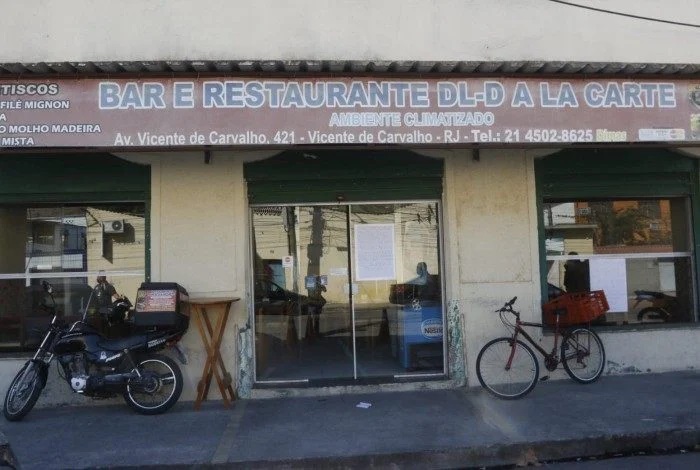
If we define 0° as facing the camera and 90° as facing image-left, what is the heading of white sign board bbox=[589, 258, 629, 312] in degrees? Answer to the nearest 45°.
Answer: approximately 0°

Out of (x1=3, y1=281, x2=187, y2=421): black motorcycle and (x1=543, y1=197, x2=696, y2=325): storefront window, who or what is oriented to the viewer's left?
the black motorcycle

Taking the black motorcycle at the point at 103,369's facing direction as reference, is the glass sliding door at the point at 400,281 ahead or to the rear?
to the rear

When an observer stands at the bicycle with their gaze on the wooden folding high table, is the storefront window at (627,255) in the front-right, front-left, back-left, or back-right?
back-right

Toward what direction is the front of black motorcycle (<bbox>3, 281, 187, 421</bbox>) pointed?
to the viewer's left

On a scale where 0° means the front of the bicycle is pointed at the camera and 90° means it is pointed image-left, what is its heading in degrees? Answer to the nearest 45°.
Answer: approximately 45°

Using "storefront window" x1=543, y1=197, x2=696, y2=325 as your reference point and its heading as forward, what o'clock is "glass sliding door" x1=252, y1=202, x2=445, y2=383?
The glass sliding door is roughly at 2 o'clock from the storefront window.

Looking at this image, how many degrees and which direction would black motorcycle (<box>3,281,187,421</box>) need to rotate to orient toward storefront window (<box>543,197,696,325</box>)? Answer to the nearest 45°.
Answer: approximately 180°

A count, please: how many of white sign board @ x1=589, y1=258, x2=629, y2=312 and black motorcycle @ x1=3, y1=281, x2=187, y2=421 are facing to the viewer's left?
1

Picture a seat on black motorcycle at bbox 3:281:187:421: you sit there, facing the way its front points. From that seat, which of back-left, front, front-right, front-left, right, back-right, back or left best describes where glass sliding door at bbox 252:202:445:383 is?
back

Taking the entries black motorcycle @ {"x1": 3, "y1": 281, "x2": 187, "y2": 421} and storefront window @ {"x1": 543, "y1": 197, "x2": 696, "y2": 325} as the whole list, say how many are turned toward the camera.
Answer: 1

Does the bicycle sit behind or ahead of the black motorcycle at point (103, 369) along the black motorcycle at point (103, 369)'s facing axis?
behind

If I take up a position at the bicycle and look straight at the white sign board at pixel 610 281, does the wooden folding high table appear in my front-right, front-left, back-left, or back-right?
back-left

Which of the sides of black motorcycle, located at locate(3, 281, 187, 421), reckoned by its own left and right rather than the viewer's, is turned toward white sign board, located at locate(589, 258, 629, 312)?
back
